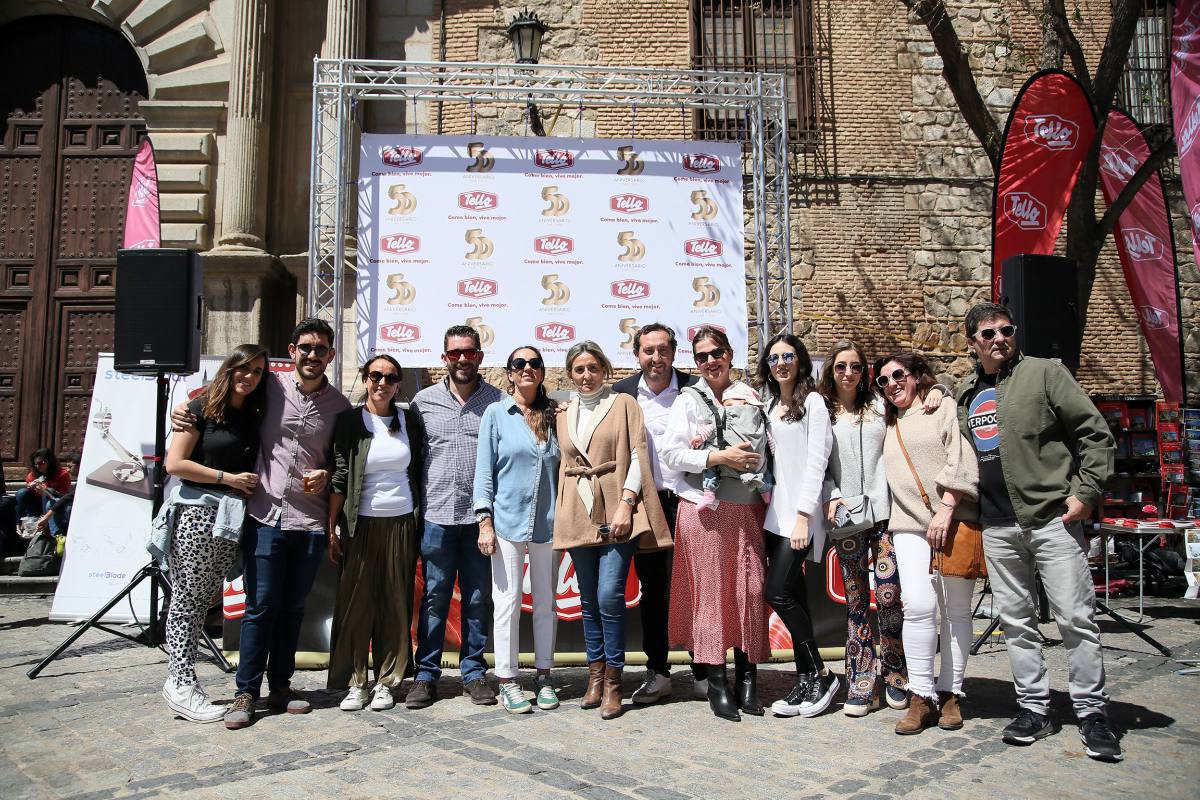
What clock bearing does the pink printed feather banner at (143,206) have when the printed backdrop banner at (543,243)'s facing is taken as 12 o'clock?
the pink printed feather banner at (143,206) is roughly at 4 o'clock from the printed backdrop banner at (543,243).

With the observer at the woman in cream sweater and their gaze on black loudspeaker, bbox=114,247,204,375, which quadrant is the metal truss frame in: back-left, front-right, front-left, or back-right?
front-right

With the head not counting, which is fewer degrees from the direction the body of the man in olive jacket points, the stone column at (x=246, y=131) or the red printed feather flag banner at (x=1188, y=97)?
the stone column

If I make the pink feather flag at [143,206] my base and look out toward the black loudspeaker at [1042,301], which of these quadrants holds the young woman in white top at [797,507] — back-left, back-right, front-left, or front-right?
front-right

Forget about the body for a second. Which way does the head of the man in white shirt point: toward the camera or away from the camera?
toward the camera

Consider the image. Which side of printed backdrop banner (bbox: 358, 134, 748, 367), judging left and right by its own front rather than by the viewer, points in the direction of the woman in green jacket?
front

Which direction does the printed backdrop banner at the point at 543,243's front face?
toward the camera

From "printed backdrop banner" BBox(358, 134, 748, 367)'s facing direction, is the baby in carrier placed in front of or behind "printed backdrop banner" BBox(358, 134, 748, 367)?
in front

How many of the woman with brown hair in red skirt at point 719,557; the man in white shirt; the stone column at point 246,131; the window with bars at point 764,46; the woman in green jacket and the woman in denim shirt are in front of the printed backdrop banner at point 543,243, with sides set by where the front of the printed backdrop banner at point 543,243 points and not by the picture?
4

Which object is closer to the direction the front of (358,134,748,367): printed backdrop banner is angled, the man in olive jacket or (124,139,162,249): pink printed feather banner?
the man in olive jacket

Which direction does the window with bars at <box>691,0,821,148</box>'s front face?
toward the camera

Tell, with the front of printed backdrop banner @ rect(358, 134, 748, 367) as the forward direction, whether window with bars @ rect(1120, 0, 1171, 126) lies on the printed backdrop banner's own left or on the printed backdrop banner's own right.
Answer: on the printed backdrop banner's own left

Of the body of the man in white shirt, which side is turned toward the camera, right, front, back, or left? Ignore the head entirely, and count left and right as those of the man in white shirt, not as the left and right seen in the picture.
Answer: front

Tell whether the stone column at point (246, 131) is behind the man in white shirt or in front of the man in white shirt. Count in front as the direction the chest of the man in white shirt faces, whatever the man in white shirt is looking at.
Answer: behind

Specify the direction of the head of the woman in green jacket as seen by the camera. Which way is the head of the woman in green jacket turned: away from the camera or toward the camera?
toward the camera

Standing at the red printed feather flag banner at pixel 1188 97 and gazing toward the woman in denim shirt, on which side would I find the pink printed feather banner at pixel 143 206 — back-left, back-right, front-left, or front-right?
front-right

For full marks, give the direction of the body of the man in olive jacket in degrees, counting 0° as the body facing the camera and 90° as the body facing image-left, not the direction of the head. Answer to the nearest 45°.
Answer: approximately 45°
